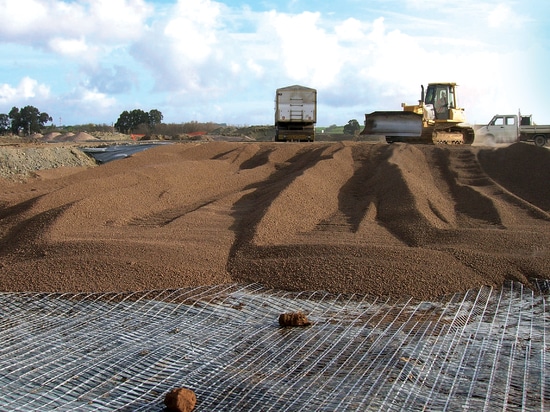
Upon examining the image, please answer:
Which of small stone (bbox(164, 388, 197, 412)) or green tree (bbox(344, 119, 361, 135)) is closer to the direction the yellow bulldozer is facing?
the small stone

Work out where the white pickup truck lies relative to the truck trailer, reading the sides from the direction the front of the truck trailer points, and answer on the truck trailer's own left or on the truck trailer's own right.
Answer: on the truck trailer's own right

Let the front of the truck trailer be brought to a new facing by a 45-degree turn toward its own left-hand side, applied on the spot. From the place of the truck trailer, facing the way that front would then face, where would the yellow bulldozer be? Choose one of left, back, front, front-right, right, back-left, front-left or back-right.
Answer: back

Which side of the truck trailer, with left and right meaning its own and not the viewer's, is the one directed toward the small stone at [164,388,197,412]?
back

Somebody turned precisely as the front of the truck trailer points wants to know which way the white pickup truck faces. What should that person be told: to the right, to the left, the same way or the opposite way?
to the left

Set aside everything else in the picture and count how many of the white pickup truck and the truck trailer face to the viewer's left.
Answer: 1

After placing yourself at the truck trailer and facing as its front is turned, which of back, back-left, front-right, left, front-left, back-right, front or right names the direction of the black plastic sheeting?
back-left

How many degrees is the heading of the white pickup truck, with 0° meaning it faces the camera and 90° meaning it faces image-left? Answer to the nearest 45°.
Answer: approximately 90°

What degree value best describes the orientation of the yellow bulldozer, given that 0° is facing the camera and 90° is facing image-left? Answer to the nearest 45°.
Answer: approximately 45°

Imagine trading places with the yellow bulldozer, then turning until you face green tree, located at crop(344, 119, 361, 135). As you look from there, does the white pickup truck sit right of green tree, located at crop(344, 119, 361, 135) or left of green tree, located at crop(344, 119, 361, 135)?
right

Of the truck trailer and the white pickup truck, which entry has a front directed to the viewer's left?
the white pickup truck

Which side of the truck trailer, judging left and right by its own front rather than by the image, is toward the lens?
back
